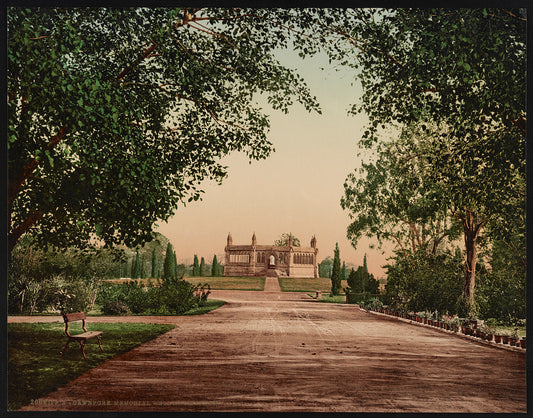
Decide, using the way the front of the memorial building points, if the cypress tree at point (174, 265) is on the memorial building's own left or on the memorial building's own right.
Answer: on the memorial building's own right

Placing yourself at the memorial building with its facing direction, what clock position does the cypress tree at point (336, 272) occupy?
The cypress tree is roughly at 9 o'clock from the memorial building.

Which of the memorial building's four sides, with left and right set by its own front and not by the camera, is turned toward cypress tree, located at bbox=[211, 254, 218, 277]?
right

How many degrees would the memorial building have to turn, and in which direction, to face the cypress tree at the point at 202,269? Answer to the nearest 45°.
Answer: approximately 45° to its right

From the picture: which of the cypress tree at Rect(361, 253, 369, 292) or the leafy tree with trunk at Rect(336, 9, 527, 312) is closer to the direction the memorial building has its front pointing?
the leafy tree with trunk

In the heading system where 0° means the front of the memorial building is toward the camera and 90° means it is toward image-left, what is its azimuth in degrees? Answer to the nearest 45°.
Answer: approximately 0°

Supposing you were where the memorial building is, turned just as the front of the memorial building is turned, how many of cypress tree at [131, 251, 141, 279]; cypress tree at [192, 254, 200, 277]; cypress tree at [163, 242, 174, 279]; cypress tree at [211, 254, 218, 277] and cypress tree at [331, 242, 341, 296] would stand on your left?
1

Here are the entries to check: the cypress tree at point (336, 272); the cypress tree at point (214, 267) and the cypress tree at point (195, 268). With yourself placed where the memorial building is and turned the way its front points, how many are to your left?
1
